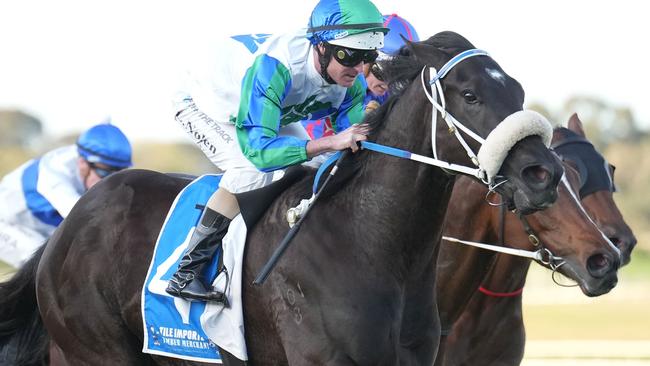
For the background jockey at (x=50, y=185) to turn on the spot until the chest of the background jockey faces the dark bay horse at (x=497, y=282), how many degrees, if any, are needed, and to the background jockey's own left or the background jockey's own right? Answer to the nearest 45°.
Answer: approximately 45° to the background jockey's own right

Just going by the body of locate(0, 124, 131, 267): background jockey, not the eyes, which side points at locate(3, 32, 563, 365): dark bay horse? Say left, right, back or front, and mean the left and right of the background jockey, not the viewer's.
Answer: right

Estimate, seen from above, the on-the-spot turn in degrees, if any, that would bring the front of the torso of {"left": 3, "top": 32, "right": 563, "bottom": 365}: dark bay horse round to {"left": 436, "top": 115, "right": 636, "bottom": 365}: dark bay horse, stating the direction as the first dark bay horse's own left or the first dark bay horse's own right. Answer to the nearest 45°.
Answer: approximately 90° to the first dark bay horse's own left

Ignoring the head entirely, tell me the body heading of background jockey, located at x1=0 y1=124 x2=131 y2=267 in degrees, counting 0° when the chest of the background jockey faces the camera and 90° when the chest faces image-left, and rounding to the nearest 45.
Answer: approximately 270°

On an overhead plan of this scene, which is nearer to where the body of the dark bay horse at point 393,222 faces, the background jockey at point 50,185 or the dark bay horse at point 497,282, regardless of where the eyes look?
the dark bay horse

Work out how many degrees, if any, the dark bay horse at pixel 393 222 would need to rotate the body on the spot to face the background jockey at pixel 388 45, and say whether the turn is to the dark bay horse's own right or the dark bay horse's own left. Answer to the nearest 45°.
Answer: approximately 135° to the dark bay horse's own left

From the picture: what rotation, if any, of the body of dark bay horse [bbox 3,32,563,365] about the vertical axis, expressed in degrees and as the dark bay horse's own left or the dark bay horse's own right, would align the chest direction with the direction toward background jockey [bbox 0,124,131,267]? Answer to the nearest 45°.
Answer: approximately 180°

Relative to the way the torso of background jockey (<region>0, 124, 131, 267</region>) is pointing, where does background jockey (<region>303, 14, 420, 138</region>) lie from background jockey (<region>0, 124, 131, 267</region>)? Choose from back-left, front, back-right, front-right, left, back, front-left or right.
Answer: front-right
